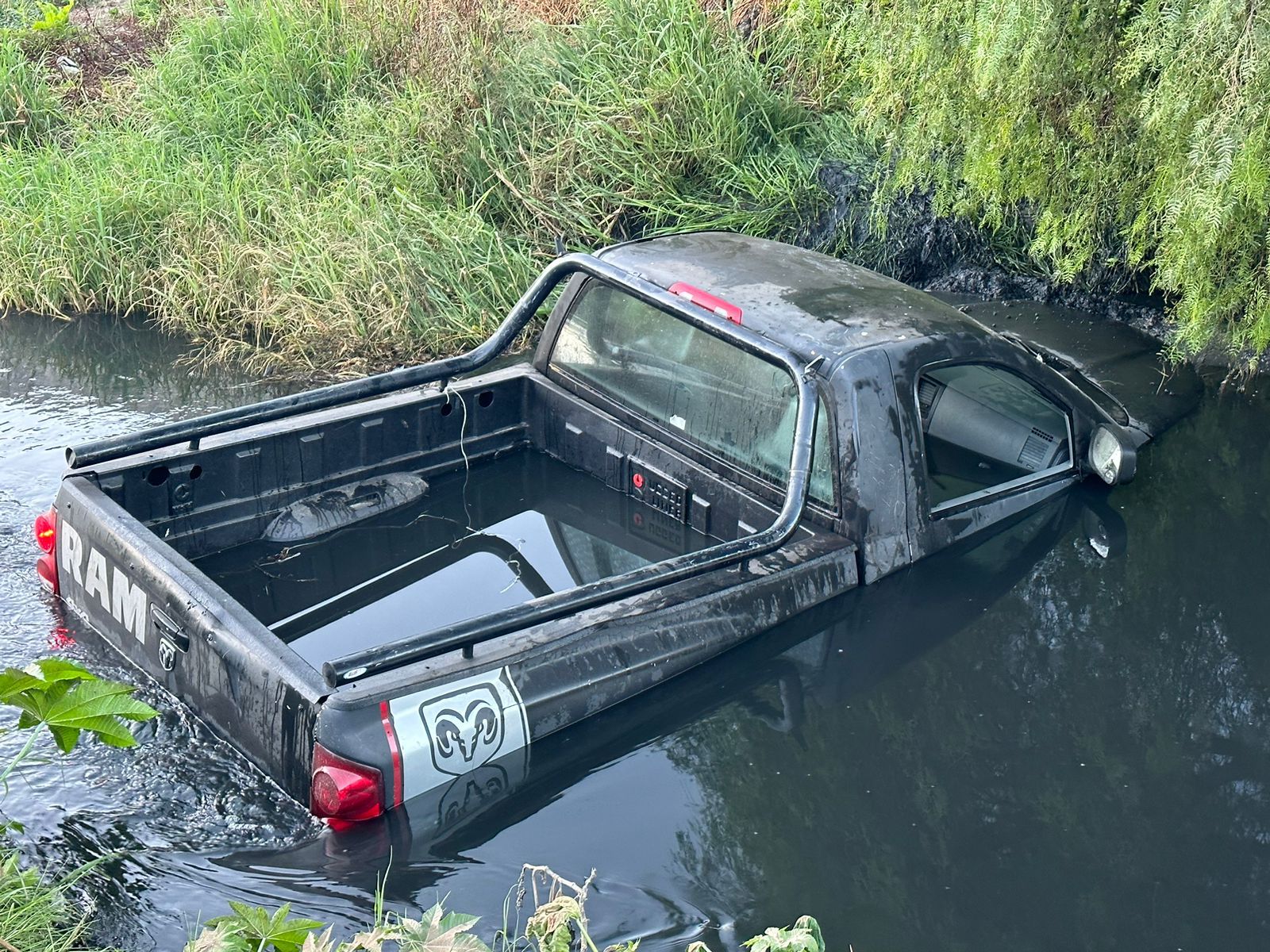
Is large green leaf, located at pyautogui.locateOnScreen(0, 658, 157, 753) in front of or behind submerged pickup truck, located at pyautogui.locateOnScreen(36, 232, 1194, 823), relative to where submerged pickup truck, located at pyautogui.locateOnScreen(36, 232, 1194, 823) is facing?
behind

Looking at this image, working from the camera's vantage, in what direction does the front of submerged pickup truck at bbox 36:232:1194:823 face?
facing away from the viewer and to the right of the viewer

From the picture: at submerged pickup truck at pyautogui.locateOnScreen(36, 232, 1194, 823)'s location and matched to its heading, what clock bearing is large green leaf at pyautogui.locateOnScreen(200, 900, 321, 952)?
The large green leaf is roughly at 5 o'clock from the submerged pickup truck.
